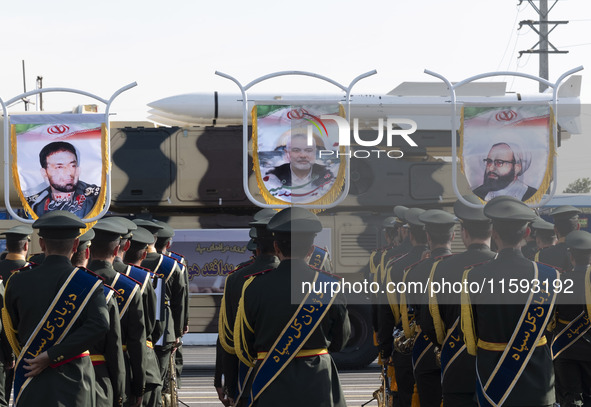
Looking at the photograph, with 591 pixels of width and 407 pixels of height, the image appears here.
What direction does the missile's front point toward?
to the viewer's left

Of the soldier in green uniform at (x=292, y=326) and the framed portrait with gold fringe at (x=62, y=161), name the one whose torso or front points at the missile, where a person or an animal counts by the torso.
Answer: the soldier in green uniform

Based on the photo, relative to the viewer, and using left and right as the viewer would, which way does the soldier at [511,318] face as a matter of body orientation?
facing away from the viewer

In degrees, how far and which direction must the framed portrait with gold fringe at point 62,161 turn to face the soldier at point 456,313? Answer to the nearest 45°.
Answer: approximately 45° to its left

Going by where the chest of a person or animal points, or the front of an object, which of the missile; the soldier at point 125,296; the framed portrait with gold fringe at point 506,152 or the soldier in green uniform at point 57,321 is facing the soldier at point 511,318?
the framed portrait with gold fringe

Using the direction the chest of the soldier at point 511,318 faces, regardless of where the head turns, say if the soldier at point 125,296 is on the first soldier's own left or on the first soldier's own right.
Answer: on the first soldier's own left

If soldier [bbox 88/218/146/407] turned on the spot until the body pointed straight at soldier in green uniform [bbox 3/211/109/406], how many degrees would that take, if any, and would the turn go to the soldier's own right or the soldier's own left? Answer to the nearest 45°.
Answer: approximately 135° to the soldier's own left

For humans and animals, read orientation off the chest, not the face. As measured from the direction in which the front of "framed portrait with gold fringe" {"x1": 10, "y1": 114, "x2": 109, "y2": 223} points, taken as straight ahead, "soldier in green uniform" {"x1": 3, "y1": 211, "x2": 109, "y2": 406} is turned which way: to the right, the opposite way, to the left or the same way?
the opposite way

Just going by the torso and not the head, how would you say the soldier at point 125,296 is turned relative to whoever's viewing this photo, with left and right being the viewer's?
facing away from the viewer

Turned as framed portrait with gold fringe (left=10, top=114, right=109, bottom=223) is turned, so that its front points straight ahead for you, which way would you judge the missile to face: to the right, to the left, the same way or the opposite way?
to the right

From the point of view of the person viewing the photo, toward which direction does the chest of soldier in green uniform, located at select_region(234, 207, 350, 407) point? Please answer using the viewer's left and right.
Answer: facing away from the viewer

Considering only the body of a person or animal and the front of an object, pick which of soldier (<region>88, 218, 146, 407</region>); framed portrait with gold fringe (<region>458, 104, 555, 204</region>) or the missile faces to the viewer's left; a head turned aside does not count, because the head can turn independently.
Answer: the missile

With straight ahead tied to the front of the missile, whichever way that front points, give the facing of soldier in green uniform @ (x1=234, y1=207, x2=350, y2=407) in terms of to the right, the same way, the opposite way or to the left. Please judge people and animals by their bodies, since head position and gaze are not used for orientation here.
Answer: to the right

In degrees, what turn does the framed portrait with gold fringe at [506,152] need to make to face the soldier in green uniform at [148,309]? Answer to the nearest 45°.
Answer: approximately 45° to its right
